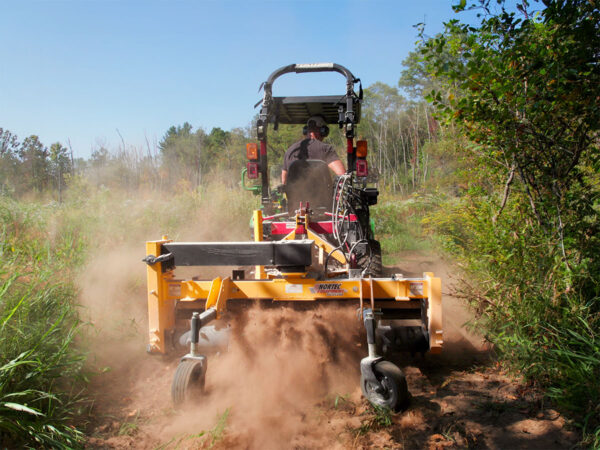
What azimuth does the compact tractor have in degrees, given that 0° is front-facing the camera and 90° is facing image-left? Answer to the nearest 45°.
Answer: approximately 180°

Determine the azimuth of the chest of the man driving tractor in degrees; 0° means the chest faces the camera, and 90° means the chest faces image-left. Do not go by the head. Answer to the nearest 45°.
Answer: approximately 180°

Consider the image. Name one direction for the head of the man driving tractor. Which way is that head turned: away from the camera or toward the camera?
away from the camera

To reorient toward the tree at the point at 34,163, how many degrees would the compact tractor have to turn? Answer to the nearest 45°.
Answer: approximately 45° to its left

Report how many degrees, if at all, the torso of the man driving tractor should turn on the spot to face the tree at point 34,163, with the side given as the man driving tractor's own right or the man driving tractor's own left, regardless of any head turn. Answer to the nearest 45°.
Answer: approximately 45° to the man driving tractor's own left

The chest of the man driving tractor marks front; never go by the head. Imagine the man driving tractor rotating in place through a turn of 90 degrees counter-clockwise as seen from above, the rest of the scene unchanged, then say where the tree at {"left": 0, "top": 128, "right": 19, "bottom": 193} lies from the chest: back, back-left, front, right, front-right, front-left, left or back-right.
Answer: front-right

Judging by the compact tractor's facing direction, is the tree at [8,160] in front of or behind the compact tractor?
in front

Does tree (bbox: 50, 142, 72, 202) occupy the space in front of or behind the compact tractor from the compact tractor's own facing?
in front
